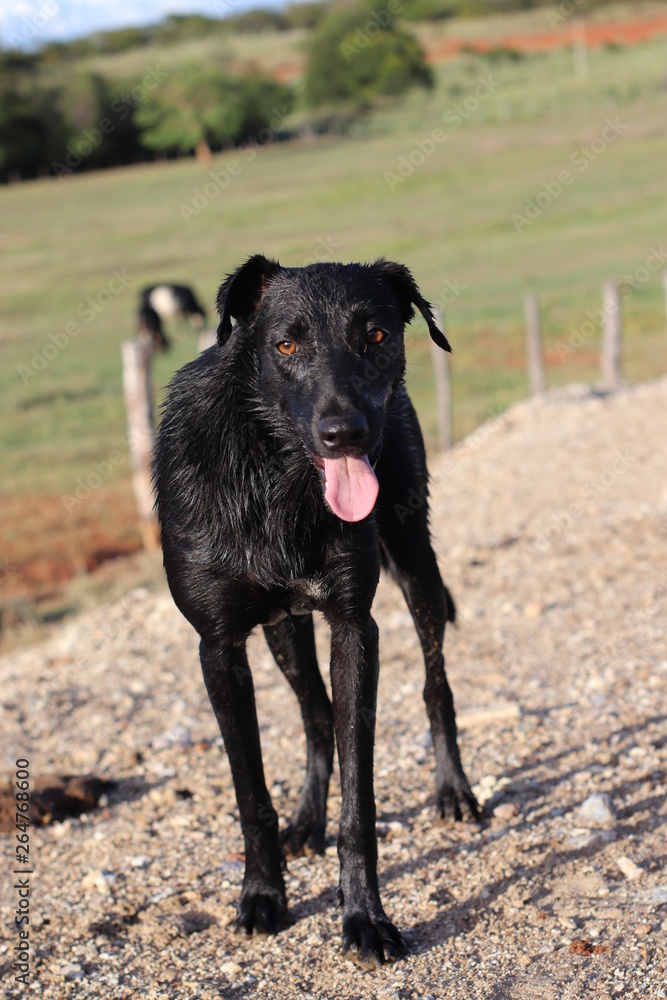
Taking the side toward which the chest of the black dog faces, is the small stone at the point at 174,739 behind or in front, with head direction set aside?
behind

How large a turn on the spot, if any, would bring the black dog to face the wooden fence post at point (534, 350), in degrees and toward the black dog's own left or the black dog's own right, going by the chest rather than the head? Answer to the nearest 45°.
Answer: approximately 180°

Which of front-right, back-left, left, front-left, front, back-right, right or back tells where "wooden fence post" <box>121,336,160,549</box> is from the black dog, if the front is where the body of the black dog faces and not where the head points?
back

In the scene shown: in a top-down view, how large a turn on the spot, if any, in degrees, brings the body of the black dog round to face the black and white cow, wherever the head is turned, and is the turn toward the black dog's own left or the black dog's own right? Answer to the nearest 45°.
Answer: approximately 180°

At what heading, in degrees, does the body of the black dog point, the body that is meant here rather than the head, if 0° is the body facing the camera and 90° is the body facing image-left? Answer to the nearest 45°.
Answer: approximately 0°

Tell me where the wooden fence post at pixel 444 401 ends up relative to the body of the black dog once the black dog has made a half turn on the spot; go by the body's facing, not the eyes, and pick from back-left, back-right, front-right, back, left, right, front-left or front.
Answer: front
